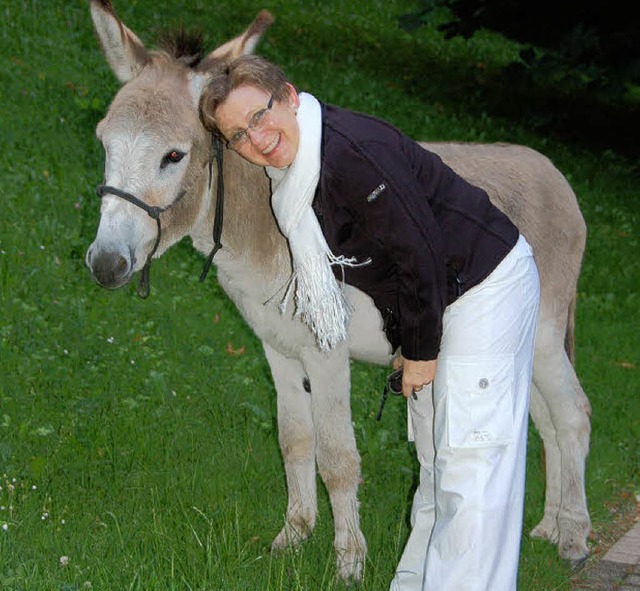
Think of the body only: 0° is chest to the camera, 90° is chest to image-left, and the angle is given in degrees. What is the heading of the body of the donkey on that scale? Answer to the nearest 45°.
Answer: approximately 45°

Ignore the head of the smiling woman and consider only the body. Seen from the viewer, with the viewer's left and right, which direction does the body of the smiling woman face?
facing to the left of the viewer

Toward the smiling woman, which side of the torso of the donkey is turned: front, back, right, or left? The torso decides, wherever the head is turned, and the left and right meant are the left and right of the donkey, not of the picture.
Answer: left
